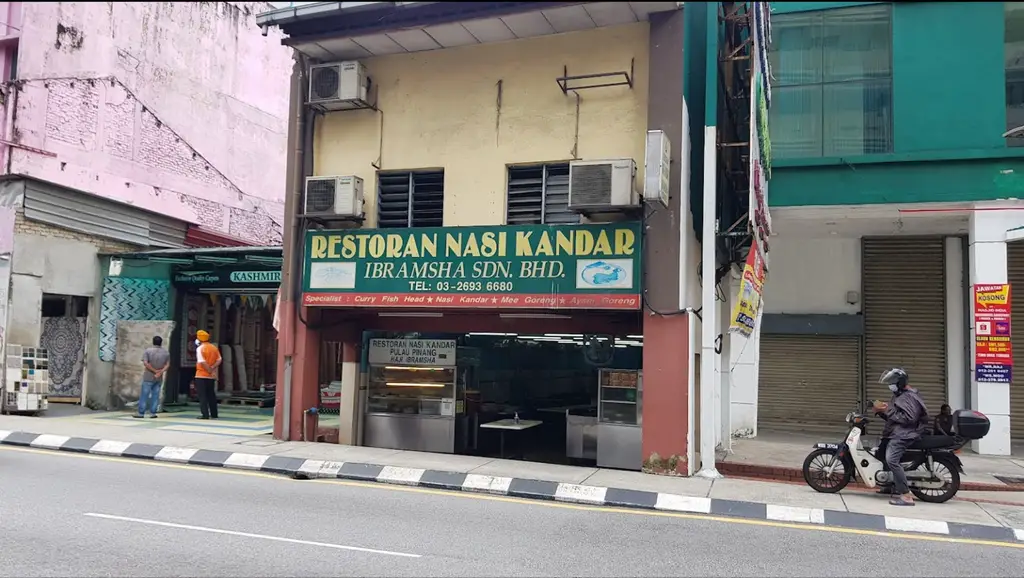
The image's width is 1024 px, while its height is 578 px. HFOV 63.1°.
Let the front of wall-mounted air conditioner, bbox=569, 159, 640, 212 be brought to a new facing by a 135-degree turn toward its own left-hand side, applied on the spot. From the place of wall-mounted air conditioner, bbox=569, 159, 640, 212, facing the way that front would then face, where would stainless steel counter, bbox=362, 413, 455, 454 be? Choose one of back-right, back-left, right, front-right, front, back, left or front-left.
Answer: left

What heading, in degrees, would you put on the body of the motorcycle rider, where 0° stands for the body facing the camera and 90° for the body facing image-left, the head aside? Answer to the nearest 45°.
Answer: approximately 90°

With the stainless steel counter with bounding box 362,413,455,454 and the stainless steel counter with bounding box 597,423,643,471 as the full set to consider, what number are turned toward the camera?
2

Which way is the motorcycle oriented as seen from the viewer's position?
to the viewer's left

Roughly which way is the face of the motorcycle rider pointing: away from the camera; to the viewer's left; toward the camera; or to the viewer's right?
to the viewer's left

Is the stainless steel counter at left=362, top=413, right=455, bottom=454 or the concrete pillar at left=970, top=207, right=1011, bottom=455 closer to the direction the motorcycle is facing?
the stainless steel counter

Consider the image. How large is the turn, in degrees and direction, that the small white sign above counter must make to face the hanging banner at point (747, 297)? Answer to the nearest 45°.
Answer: approximately 45° to its left

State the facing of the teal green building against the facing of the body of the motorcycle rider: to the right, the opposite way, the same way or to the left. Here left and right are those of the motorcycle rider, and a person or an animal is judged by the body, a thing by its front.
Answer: to the left

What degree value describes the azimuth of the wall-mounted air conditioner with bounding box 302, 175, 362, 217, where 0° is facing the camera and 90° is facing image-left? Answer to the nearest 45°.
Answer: approximately 0°

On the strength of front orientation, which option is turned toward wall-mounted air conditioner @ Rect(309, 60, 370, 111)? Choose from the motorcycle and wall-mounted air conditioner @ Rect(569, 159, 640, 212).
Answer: the motorcycle

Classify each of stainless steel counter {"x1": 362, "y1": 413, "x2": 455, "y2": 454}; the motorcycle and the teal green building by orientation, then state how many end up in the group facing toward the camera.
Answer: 2

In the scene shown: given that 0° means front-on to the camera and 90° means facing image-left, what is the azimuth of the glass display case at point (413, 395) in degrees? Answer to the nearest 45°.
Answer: approximately 0°
